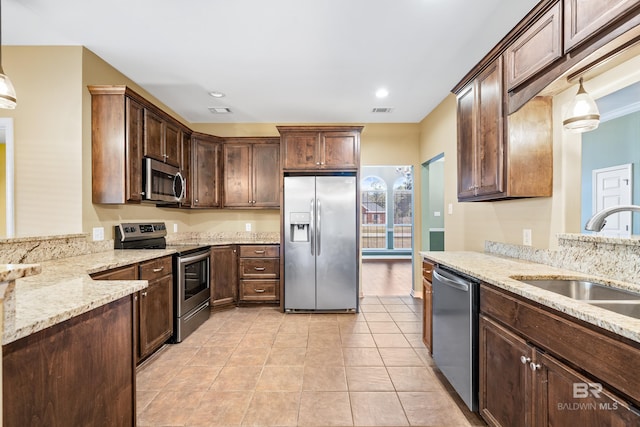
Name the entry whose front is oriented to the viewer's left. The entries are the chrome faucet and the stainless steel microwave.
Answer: the chrome faucet

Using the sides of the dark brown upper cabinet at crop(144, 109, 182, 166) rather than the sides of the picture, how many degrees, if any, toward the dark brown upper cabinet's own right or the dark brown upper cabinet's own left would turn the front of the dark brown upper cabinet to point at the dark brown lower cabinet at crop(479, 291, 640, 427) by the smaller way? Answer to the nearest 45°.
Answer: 0° — it already faces it

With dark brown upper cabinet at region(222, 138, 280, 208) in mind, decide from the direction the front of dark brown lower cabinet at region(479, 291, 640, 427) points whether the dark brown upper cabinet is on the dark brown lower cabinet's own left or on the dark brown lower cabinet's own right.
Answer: on the dark brown lower cabinet's own right

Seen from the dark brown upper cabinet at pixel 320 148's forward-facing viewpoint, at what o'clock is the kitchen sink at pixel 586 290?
The kitchen sink is roughly at 11 o'clock from the dark brown upper cabinet.

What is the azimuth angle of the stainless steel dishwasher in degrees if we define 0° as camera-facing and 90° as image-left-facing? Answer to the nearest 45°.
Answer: approximately 45°

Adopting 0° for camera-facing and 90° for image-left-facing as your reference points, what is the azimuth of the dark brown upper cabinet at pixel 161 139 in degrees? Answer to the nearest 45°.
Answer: approximately 315°

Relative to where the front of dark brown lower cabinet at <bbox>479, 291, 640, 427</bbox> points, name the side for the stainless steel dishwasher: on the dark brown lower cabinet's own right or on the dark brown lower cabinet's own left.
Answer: on the dark brown lower cabinet's own right

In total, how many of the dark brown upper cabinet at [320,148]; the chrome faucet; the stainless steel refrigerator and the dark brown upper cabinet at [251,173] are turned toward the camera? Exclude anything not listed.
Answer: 3
